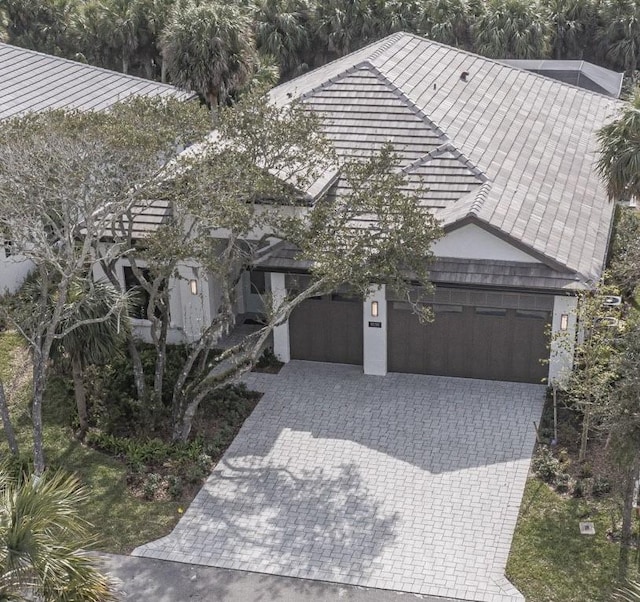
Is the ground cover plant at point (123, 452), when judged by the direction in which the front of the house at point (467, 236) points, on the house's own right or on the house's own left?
on the house's own right

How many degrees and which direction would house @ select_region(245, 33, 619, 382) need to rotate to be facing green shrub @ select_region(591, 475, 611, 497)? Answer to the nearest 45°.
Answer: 0° — it already faces it

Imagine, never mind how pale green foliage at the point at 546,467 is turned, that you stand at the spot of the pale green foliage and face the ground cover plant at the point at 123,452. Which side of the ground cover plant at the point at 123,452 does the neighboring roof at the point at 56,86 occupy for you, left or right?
right

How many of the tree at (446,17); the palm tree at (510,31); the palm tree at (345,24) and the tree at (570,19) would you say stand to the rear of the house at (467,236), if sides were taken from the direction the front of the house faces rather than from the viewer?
4

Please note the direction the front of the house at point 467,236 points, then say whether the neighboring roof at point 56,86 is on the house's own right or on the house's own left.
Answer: on the house's own right

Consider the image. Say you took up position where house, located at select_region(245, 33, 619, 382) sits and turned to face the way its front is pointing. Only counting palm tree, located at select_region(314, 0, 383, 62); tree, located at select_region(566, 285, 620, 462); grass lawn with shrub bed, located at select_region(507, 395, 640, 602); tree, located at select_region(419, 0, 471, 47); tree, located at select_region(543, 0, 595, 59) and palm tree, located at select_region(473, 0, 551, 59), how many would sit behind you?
4

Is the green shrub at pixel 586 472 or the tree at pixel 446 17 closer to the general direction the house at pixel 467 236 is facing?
the green shrub

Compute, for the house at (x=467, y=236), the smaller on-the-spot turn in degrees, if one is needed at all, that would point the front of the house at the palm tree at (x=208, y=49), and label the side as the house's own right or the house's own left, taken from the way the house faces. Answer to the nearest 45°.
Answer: approximately 135° to the house's own right

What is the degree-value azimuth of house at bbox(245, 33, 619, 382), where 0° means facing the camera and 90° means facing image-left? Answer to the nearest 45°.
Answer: approximately 0°

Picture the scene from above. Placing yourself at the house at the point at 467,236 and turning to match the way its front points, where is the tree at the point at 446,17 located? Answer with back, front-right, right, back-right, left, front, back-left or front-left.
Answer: back

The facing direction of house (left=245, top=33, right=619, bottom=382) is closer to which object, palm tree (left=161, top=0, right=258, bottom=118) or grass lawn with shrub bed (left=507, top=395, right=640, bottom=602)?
the grass lawn with shrub bed

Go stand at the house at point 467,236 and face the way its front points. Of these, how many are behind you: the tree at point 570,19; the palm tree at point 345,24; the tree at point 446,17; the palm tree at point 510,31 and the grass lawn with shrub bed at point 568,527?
4

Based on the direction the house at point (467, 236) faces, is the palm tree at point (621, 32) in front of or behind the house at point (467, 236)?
behind

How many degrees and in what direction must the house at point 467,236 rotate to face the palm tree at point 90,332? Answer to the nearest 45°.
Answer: approximately 45° to its right

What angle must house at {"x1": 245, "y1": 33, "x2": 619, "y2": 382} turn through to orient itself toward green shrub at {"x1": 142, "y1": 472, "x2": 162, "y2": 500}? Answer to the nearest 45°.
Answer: approximately 45° to its right
